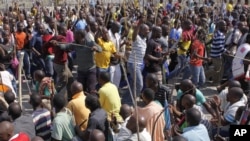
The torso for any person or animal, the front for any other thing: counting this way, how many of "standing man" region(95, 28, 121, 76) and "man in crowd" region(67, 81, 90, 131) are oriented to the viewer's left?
0

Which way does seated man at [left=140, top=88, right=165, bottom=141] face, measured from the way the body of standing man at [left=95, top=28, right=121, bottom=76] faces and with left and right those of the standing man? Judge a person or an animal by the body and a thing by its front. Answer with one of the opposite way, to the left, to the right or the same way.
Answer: the opposite way

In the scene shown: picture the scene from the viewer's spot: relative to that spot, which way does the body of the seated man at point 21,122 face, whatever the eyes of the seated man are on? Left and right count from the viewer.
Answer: facing away from the viewer and to the left of the viewer
